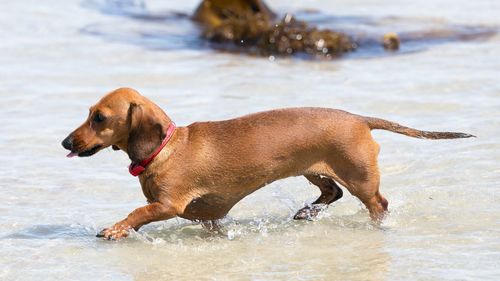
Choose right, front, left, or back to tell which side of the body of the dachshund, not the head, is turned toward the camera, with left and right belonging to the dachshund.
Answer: left

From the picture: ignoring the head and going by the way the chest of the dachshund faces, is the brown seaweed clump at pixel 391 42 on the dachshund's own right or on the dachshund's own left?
on the dachshund's own right

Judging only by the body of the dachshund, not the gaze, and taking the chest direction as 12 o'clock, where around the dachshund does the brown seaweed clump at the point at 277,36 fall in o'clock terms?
The brown seaweed clump is roughly at 3 o'clock from the dachshund.
